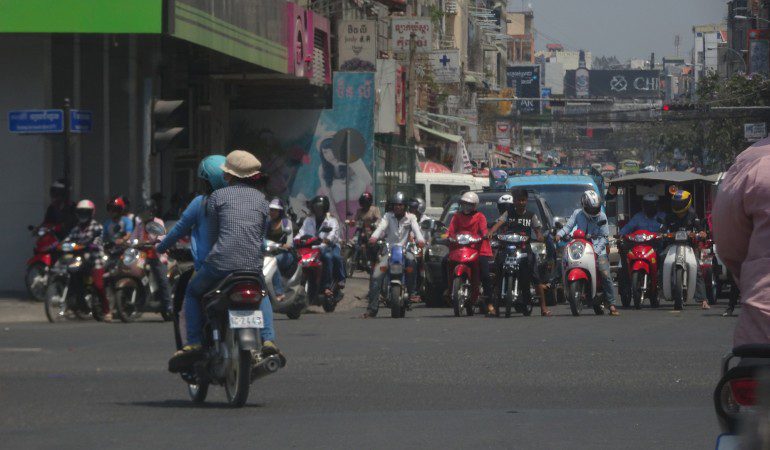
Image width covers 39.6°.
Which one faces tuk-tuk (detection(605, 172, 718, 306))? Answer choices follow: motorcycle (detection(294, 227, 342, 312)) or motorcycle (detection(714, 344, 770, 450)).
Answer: motorcycle (detection(714, 344, 770, 450))

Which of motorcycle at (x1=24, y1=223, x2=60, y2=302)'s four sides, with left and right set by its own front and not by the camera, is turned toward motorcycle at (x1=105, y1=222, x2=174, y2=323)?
left

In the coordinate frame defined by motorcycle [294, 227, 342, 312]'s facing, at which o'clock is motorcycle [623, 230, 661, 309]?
motorcycle [623, 230, 661, 309] is roughly at 9 o'clock from motorcycle [294, 227, 342, 312].

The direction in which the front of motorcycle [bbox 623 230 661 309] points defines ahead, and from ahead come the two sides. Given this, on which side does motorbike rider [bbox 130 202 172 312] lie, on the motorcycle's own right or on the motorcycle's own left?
on the motorcycle's own right

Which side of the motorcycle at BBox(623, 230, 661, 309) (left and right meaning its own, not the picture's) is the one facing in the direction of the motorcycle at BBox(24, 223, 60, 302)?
right

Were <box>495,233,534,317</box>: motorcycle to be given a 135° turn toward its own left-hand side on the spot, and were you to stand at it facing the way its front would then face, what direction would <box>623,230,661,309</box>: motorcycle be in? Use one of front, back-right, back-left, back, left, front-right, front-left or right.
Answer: front

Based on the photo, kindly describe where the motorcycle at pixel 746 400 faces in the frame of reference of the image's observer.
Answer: facing away from the viewer

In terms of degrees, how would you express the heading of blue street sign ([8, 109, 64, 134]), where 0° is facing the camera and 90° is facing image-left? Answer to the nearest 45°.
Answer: approximately 0°

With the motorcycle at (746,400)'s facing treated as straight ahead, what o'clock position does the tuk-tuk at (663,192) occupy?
The tuk-tuk is roughly at 12 o'clock from the motorcycle.
